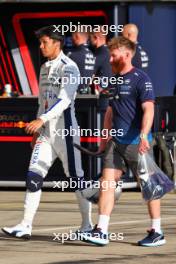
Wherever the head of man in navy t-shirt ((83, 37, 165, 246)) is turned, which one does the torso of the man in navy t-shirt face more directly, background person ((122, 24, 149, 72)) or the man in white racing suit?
the man in white racing suit

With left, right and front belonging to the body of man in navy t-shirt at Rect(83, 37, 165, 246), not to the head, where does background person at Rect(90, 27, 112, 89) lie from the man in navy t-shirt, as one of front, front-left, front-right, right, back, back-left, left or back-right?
back-right

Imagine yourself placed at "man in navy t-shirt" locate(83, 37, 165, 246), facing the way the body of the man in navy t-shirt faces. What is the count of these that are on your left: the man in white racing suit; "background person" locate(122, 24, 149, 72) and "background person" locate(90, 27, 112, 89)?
0

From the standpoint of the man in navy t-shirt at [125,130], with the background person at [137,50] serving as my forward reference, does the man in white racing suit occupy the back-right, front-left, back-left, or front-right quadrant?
front-left

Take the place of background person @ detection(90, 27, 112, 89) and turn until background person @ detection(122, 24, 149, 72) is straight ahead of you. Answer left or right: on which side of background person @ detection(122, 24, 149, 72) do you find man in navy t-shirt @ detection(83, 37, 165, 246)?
right

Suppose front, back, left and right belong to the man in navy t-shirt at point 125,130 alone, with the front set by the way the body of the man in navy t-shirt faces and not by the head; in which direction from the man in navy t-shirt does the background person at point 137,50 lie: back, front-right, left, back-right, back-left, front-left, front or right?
back-right

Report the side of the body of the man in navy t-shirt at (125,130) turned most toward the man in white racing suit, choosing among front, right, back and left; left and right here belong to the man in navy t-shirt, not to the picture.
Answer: right

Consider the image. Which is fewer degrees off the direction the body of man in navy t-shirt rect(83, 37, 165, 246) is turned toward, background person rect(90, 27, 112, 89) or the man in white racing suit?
the man in white racing suit

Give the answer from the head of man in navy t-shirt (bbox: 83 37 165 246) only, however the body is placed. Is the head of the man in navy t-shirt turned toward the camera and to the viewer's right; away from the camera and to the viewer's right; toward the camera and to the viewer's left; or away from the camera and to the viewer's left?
toward the camera and to the viewer's left
